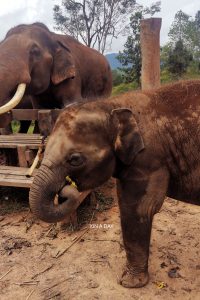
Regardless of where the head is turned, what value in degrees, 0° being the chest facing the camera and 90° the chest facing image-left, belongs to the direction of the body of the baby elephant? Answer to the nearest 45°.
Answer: approximately 90°

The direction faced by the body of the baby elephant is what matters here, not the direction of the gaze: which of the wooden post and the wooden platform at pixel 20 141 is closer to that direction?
the wooden platform

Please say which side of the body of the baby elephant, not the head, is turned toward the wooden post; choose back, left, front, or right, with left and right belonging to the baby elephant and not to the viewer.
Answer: right
